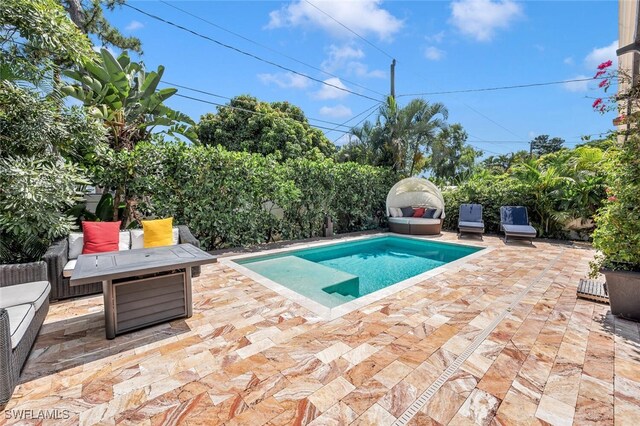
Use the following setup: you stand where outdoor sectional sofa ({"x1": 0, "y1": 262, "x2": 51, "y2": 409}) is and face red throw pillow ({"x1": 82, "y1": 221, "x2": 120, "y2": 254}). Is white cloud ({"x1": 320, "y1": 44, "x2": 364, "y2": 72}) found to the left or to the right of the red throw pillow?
right

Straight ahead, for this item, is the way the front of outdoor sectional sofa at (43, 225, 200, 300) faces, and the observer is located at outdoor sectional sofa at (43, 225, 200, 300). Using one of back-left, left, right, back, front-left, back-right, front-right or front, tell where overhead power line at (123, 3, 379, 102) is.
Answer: back-left

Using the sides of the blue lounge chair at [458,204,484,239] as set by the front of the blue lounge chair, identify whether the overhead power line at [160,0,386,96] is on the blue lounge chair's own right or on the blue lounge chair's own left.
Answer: on the blue lounge chair's own right

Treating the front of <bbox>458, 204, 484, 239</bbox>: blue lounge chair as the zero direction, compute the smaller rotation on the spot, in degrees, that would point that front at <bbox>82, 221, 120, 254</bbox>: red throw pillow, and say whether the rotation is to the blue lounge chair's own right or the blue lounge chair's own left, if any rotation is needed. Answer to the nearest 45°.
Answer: approximately 45° to the blue lounge chair's own right

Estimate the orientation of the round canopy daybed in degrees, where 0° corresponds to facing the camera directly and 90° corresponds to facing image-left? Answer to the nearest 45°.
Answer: approximately 0°

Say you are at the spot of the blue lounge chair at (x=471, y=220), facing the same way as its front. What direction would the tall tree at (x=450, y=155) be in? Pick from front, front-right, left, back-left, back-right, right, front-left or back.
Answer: back

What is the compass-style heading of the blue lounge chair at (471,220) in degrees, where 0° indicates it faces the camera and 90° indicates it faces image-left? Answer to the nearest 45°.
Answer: approximately 0°

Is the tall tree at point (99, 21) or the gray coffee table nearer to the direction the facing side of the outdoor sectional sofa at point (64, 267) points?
the gray coffee table
